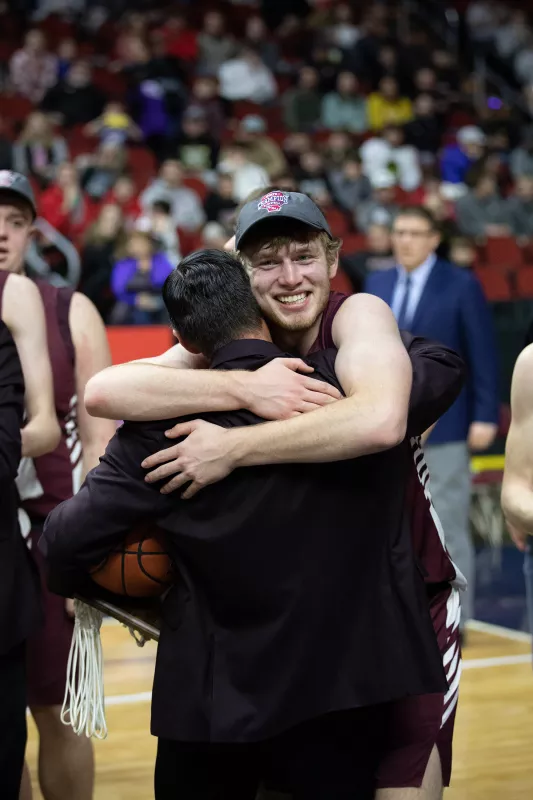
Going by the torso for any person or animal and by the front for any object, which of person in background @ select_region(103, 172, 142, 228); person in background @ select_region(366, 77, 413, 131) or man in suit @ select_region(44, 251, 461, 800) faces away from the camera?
the man in suit

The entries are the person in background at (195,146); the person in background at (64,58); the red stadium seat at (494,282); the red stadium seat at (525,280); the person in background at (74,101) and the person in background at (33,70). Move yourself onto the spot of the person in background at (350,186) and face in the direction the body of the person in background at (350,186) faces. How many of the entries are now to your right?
4

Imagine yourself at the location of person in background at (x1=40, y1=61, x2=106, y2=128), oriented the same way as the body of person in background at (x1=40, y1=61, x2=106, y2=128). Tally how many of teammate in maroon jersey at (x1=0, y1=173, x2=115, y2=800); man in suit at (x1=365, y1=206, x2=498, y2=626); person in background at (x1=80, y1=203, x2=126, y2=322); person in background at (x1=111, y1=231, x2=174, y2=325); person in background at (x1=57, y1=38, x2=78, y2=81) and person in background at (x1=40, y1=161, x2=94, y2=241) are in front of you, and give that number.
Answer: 5

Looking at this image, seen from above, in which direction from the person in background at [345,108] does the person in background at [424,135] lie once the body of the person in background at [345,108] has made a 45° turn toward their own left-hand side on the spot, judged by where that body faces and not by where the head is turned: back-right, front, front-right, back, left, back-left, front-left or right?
front-left

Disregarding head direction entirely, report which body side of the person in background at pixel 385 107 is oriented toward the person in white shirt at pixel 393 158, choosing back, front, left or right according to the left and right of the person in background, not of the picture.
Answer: front

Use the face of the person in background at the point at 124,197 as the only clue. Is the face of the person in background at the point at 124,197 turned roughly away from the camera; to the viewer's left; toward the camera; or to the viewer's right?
toward the camera

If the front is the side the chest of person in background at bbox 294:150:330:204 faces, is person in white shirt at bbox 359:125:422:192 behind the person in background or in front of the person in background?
behind

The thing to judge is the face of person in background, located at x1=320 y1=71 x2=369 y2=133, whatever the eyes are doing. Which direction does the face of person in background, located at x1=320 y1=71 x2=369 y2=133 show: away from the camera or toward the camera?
toward the camera

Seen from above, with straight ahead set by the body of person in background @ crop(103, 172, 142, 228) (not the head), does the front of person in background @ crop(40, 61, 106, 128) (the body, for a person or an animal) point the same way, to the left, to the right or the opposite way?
the same way

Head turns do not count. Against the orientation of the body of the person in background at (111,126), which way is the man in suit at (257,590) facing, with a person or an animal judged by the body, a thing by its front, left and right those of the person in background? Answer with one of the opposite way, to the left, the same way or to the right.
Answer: the opposite way

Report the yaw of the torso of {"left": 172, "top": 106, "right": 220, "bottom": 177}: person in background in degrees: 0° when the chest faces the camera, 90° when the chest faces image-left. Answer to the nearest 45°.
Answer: approximately 0°

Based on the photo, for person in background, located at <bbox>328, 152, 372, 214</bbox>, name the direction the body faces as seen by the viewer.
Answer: toward the camera

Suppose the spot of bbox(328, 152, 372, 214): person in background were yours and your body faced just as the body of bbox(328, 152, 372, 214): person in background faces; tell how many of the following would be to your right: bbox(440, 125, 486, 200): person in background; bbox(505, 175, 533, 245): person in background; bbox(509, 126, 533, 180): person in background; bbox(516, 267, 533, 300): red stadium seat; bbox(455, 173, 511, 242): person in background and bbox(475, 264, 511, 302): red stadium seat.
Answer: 0

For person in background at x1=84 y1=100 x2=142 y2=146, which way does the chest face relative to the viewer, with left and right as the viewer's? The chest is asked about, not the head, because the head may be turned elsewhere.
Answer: facing the viewer

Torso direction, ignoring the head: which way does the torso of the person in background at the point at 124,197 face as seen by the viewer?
toward the camera

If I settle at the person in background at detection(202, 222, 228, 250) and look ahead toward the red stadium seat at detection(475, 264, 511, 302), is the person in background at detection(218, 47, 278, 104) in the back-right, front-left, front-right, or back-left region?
front-left

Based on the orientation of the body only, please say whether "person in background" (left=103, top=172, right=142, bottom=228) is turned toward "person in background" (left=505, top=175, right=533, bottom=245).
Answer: no

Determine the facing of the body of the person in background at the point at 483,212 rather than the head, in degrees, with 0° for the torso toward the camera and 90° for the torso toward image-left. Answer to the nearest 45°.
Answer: approximately 0°

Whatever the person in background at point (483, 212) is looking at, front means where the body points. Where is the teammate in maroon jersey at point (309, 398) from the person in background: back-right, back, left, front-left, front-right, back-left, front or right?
front

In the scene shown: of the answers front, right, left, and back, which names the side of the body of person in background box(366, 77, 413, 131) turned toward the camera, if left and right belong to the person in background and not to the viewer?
front

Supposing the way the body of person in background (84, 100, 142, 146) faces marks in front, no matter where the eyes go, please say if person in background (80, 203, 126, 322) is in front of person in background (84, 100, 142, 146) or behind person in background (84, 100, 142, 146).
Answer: in front

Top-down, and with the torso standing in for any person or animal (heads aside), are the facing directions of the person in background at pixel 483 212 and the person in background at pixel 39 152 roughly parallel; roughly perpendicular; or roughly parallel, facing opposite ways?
roughly parallel
